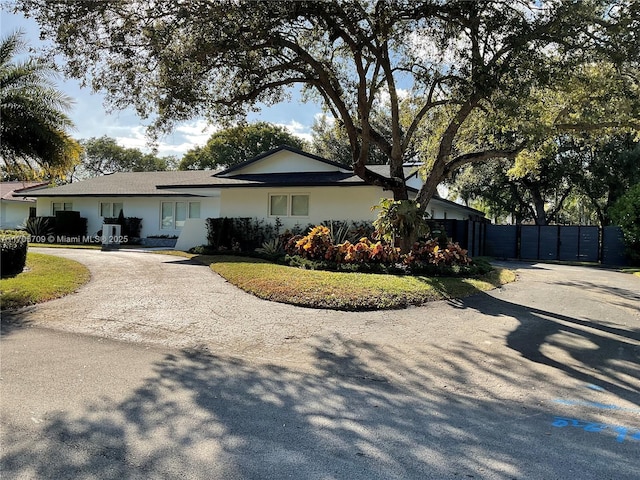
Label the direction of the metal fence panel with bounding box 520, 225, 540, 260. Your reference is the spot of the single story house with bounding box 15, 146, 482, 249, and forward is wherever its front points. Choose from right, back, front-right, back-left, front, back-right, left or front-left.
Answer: left

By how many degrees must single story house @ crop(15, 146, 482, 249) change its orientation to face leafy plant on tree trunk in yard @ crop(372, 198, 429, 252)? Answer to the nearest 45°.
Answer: approximately 45° to its left

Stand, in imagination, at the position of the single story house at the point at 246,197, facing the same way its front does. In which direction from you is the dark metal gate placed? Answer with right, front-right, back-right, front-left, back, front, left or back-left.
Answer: left

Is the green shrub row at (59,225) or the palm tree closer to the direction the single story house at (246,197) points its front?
the palm tree

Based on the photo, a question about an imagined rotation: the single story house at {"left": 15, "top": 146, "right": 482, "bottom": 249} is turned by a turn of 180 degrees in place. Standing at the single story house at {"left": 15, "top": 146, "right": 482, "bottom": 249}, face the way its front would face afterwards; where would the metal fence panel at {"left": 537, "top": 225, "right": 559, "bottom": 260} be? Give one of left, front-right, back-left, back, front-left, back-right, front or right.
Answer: right

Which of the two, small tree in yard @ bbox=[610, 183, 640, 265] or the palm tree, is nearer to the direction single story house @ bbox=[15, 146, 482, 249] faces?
the palm tree

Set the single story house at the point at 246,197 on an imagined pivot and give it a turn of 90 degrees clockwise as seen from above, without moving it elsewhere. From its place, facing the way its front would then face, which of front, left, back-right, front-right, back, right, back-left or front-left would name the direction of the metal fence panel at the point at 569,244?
back

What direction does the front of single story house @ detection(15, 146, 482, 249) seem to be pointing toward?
toward the camera

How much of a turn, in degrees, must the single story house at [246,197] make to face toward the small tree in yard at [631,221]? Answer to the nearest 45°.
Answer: approximately 90° to its left

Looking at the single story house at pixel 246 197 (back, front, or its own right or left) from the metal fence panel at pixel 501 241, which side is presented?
left

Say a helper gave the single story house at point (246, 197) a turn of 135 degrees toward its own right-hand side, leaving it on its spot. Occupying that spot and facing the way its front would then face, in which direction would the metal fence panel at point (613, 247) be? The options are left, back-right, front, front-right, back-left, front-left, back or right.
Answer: back-right
